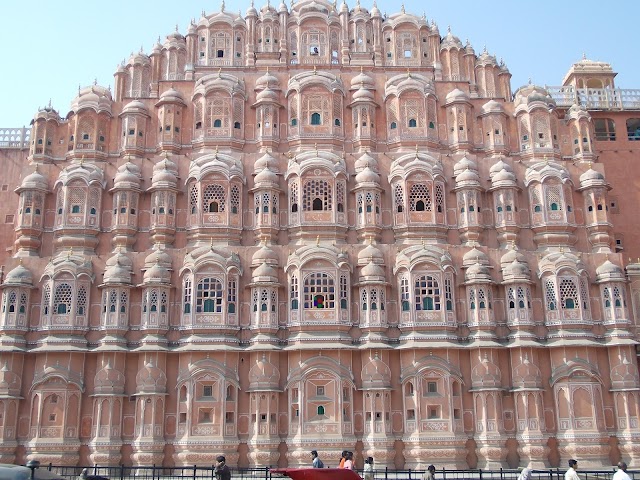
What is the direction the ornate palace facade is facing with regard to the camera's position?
facing the viewer

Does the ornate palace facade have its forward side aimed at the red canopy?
yes
